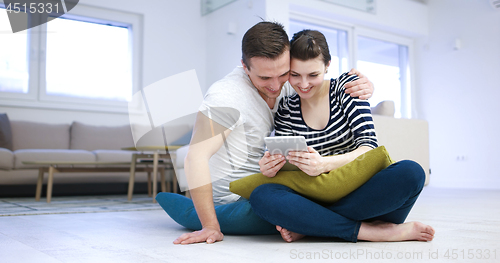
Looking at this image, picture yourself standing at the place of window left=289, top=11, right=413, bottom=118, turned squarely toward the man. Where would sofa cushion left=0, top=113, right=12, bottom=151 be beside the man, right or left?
right

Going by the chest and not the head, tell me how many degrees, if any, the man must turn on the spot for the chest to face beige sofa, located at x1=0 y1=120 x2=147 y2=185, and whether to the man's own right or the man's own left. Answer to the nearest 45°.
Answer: approximately 180°

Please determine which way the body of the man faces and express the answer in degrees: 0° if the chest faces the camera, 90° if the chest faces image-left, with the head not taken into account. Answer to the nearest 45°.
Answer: approximately 315°

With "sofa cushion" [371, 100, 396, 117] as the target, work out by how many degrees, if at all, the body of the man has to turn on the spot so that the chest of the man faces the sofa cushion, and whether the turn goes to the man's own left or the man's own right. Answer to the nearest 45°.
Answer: approximately 90° to the man's own left

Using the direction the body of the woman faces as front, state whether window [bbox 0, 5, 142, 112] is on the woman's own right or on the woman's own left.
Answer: on the woman's own right

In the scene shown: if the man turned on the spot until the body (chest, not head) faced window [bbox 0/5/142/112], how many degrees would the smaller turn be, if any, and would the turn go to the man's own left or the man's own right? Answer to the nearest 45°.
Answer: approximately 180°

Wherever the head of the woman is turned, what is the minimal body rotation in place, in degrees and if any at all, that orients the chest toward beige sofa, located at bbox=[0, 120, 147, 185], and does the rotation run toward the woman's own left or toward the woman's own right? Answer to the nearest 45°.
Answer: approximately 90° to the woman's own right

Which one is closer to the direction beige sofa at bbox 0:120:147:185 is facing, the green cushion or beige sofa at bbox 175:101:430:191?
the green cushion
